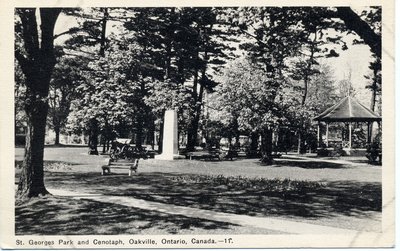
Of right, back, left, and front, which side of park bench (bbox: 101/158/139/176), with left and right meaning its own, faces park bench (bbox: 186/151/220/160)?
back

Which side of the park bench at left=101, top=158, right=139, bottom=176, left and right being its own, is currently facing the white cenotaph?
back

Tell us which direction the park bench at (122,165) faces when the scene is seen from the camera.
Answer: facing the viewer and to the left of the viewer
